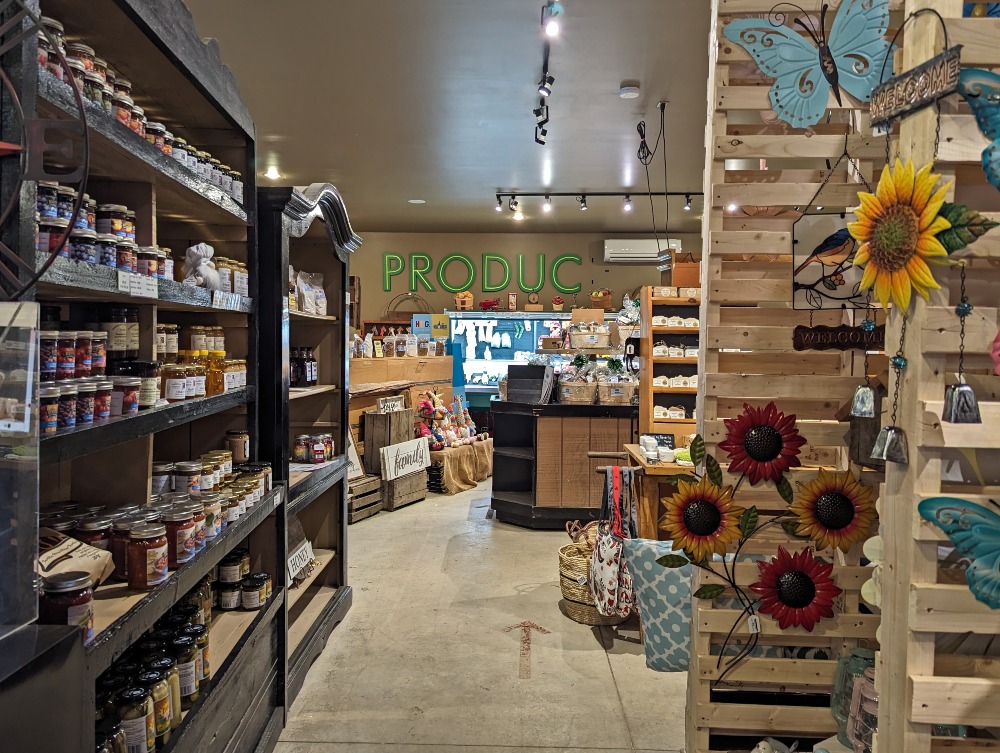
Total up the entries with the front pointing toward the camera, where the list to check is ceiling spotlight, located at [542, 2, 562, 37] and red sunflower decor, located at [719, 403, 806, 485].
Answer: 2

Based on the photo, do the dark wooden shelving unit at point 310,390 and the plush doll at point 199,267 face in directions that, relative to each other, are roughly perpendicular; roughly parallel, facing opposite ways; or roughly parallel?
roughly parallel

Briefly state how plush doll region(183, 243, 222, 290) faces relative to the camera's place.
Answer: facing the viewer and to the right of the viewer

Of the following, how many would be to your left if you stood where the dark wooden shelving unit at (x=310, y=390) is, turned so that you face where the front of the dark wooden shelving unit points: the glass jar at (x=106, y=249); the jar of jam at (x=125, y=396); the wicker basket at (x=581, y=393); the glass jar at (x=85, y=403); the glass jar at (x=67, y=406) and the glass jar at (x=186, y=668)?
1

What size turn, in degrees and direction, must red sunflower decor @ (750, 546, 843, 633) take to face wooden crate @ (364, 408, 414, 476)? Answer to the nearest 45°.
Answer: approximately 135° to its right

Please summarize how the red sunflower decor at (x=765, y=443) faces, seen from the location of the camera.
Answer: facing the viewer

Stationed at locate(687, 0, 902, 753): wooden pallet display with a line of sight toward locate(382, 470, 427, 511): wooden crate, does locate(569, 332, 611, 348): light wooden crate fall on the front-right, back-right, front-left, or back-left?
front-right

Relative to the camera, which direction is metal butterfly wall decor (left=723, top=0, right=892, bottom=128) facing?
toward the camera

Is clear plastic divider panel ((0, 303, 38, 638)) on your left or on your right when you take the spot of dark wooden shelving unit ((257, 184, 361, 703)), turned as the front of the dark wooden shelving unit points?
on your right

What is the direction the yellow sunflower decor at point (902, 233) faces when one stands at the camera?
facing the viewer and to the left of the viewer

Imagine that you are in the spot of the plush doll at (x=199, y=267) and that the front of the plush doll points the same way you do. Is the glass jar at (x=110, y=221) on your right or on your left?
on your right

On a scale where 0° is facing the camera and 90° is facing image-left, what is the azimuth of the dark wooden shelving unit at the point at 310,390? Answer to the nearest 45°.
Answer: approximately 315°

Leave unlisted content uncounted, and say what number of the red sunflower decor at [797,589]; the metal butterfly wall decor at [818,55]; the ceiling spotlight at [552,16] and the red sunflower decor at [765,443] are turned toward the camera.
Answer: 4
